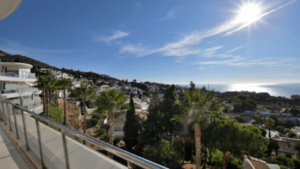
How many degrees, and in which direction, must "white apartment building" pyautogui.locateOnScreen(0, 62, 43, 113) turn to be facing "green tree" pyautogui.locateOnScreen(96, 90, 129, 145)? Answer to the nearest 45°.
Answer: approximately 45° to its right

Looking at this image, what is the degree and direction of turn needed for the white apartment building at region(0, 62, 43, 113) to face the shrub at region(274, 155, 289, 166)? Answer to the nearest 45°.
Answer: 0° — it already faces it

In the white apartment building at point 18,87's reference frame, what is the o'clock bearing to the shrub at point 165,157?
The shrub is roughly at 1 o'clock from the white apartment building.

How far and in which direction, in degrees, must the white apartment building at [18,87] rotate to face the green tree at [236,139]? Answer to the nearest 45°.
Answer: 0° — it already faces it

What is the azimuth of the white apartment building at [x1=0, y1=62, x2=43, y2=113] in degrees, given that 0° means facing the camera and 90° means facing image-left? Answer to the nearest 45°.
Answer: approximately 315°

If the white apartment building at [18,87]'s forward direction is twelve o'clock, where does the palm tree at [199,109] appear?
The palm tree is roughly at 1 o'clock from the white apartment building.

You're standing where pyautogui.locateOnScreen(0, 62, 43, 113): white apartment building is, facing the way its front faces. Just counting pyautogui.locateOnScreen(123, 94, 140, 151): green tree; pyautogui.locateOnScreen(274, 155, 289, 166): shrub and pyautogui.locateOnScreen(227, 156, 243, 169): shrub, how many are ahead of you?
3

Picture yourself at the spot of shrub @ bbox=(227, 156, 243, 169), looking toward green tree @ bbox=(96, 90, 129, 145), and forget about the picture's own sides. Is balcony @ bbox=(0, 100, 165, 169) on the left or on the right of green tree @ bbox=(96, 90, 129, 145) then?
left
